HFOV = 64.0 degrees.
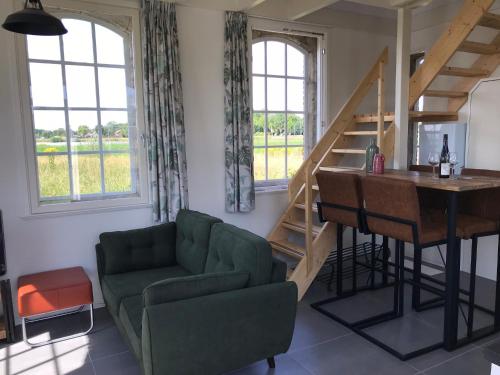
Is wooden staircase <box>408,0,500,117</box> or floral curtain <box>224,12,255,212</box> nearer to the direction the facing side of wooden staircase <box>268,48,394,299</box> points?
the floral curtain

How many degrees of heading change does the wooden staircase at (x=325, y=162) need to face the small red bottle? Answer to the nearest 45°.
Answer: approximately 90° to its left

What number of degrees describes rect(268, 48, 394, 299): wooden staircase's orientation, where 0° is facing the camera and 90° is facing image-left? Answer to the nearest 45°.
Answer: approximately 45°

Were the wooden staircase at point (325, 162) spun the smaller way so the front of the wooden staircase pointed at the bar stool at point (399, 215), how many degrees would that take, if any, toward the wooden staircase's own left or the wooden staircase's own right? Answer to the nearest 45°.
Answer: approximately 45° to the wooden staircase's own left

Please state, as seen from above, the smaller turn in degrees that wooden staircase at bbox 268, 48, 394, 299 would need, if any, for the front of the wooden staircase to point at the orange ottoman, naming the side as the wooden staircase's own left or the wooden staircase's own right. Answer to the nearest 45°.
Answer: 0° — it already faces it

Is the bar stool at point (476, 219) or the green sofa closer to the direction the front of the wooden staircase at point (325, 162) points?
the green sofa

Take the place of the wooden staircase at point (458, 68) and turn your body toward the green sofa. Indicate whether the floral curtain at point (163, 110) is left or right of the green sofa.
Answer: right
